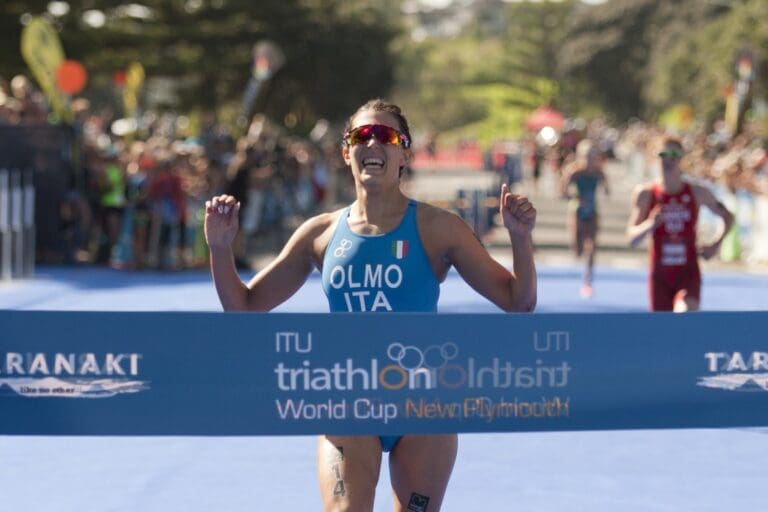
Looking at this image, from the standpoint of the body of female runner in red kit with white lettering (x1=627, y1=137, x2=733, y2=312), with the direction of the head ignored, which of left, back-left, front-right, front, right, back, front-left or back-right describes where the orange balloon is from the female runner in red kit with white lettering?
back-right

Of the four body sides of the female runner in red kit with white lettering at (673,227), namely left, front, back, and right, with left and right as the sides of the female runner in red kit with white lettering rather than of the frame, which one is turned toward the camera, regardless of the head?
front

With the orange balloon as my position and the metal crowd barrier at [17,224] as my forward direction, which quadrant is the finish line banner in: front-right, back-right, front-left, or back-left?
front-left

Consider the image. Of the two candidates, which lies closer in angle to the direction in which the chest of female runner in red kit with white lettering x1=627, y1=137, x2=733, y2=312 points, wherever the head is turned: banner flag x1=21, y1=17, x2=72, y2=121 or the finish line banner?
the finish line banner

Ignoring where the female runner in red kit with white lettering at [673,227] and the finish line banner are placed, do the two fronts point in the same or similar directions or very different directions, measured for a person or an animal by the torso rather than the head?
same or similar directions

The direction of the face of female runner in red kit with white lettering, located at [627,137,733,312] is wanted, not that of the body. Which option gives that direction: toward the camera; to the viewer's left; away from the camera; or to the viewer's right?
toward the camera

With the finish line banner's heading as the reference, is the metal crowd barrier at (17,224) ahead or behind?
behind

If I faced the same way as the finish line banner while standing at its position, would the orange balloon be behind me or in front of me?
behind

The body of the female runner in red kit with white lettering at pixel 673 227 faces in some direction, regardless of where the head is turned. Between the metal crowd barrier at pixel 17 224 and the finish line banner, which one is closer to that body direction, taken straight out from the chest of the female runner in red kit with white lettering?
the finish line banner

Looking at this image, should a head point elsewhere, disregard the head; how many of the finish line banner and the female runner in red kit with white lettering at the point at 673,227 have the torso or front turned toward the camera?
2

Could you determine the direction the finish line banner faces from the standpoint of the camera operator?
facing the viewer

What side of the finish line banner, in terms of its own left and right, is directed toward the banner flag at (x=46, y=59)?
back
